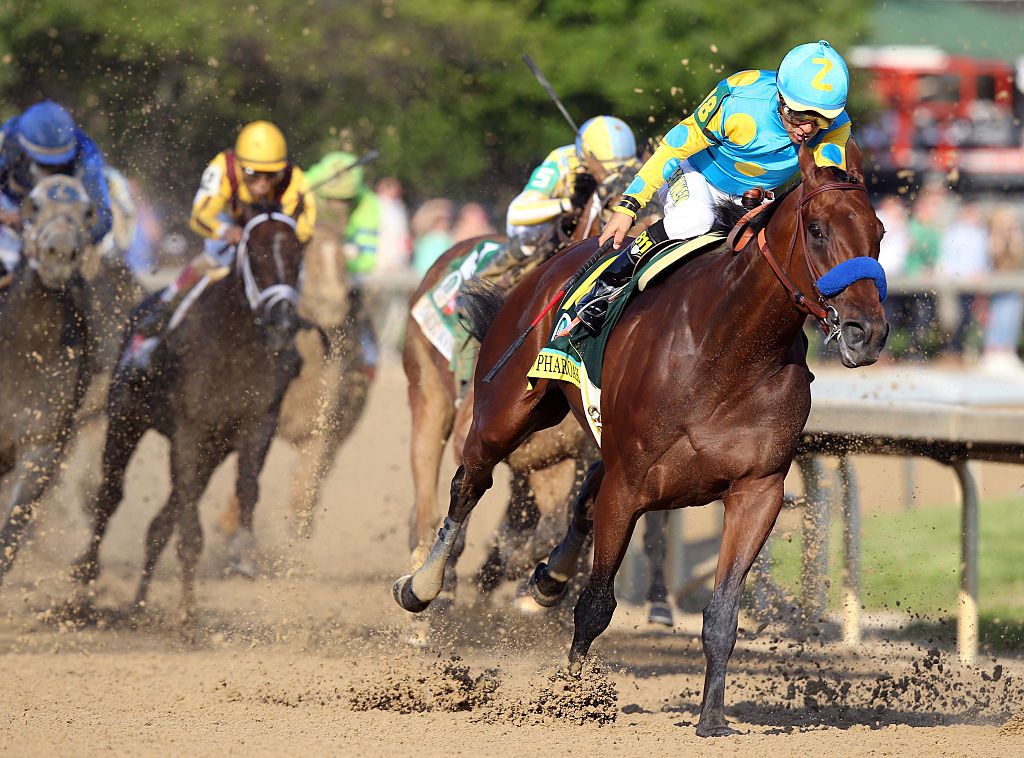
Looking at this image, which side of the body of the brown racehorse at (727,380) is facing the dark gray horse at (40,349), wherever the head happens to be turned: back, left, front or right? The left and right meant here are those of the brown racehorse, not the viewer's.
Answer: back

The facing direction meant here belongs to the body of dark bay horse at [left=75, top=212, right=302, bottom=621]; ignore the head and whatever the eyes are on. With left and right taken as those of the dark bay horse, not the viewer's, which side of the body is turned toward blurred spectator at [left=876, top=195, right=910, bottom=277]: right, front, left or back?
left

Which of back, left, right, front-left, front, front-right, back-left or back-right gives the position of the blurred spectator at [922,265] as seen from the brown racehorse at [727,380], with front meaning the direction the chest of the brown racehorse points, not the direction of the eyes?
back-left

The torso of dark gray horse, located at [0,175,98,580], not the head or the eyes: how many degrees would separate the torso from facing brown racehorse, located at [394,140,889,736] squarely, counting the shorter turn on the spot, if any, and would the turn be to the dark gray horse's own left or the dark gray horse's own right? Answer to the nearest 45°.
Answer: approximately 45° to the dark gray horse's own left

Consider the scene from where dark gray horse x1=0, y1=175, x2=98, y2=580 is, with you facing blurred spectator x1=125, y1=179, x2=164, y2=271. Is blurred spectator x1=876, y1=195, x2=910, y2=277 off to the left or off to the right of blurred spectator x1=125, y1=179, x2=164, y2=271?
right

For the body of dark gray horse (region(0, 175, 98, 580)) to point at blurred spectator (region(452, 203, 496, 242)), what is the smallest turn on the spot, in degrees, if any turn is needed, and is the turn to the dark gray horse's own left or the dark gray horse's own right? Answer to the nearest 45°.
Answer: approximately 135° to the dark gray horse's own left

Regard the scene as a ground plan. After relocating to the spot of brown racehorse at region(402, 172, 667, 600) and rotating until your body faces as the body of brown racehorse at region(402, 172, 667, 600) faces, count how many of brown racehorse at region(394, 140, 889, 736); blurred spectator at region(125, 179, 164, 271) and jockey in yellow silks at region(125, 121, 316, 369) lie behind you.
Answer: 2

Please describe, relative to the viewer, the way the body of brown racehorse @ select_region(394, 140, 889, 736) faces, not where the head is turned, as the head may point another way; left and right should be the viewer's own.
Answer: facing the viewer and to the right of the viewer

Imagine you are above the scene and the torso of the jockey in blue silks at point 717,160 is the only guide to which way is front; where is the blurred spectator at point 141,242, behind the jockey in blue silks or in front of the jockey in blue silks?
behind

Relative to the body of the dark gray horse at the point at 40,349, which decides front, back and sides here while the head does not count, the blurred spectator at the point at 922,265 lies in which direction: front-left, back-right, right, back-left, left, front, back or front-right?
back-left
